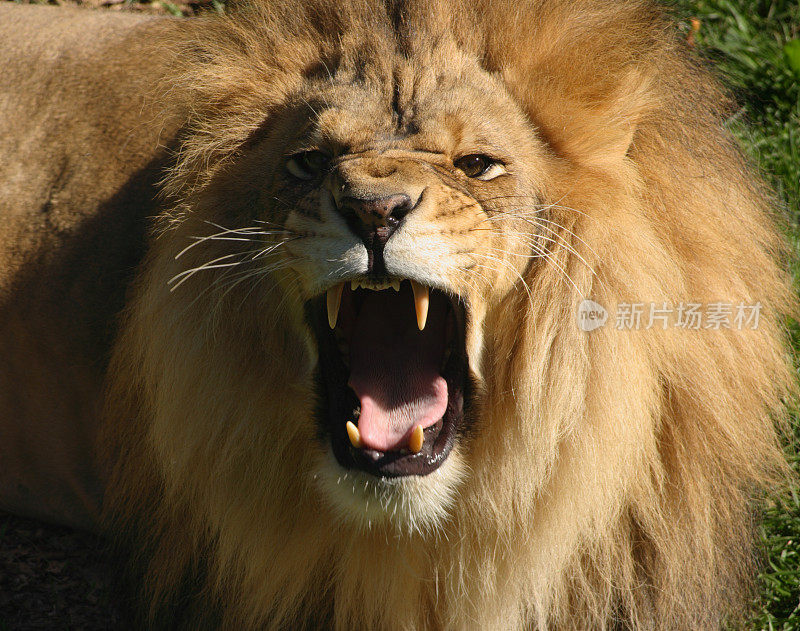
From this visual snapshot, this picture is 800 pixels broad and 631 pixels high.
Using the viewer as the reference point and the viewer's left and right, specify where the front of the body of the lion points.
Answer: facing the viewer and to the right of the viewer
